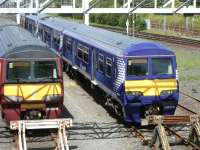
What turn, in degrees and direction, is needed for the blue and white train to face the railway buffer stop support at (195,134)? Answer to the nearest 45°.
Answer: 0° — it already faces it

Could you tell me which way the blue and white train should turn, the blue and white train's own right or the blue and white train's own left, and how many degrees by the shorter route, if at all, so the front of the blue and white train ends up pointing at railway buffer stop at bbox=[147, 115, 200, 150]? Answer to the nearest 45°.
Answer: approximately 45° to the blue and white train's own right

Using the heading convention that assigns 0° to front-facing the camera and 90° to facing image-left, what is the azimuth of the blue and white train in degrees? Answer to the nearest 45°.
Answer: approximately 315°
